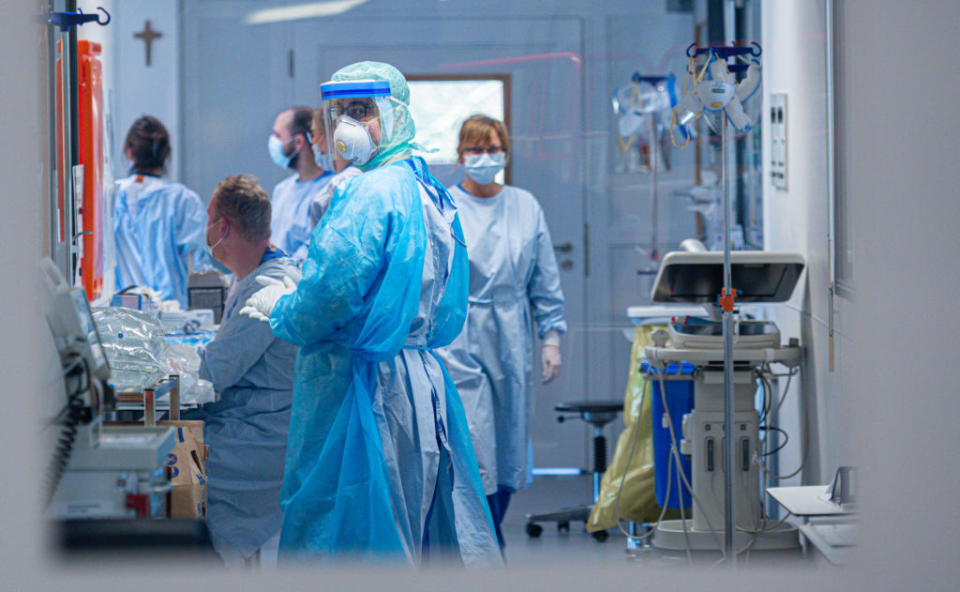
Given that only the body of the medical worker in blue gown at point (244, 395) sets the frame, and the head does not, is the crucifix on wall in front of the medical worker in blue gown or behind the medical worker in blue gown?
in front

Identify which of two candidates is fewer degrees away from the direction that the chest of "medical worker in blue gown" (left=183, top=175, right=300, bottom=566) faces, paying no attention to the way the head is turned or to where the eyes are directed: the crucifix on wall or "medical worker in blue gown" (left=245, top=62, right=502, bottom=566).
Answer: the crucifix on wall

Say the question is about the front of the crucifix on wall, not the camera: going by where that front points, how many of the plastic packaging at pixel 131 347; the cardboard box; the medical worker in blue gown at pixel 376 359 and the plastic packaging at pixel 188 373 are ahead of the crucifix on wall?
4

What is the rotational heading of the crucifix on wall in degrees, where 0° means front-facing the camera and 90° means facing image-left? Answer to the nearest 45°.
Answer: approximately 0°

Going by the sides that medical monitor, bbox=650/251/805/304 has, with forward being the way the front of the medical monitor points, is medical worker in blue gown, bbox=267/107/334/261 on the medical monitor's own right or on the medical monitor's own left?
on the medical monitor's own right

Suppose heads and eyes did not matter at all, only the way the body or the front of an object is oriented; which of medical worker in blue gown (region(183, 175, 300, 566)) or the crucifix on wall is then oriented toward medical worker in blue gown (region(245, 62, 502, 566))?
the crucifix on wall

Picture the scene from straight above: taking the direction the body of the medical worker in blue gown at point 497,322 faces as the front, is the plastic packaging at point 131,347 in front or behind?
in front

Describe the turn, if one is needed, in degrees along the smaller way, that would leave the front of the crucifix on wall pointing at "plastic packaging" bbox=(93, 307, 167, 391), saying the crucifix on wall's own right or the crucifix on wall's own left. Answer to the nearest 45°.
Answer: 0° — it already faces it

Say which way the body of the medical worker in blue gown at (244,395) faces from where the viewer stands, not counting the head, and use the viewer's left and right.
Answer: facing away from the viewer and to the left of the viewer

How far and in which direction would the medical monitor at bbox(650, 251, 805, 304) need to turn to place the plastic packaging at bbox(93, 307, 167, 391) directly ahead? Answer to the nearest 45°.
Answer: approximately 45° to its right
